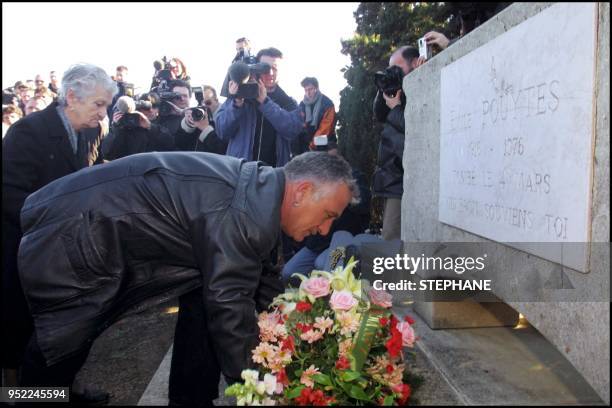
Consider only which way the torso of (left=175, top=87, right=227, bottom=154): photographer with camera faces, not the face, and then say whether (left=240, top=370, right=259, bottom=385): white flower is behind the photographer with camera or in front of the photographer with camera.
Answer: in front

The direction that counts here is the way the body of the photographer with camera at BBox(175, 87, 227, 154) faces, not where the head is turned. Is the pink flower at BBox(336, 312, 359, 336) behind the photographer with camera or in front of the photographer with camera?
in front

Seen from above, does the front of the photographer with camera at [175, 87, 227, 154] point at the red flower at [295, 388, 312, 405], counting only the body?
yes

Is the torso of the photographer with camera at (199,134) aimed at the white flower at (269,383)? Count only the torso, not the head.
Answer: yes

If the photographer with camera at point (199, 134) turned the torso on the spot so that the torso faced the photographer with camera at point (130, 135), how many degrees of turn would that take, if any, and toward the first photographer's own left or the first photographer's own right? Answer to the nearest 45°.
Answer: approximately 90° to the first photographer's own right

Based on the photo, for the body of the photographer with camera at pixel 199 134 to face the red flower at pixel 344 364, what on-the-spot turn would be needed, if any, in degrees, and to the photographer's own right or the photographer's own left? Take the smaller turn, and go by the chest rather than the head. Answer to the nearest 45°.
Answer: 0° — they already face it

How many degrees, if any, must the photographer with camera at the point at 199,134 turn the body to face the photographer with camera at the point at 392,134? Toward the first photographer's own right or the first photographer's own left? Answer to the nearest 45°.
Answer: approximately 45° to the first photographer's own left

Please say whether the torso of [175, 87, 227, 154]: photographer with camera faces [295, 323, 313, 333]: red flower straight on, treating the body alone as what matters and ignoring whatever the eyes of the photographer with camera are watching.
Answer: yes

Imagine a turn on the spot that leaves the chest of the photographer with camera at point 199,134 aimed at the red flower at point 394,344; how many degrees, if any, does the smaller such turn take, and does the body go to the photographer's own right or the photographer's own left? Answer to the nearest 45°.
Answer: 0° — they already face it

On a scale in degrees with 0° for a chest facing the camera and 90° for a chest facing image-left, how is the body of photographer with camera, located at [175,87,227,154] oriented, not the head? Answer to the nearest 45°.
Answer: approximately 0°

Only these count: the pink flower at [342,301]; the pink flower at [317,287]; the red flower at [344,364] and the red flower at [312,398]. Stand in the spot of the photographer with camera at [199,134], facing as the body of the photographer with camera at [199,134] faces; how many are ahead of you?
4

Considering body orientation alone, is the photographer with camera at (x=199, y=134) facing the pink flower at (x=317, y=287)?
yes
